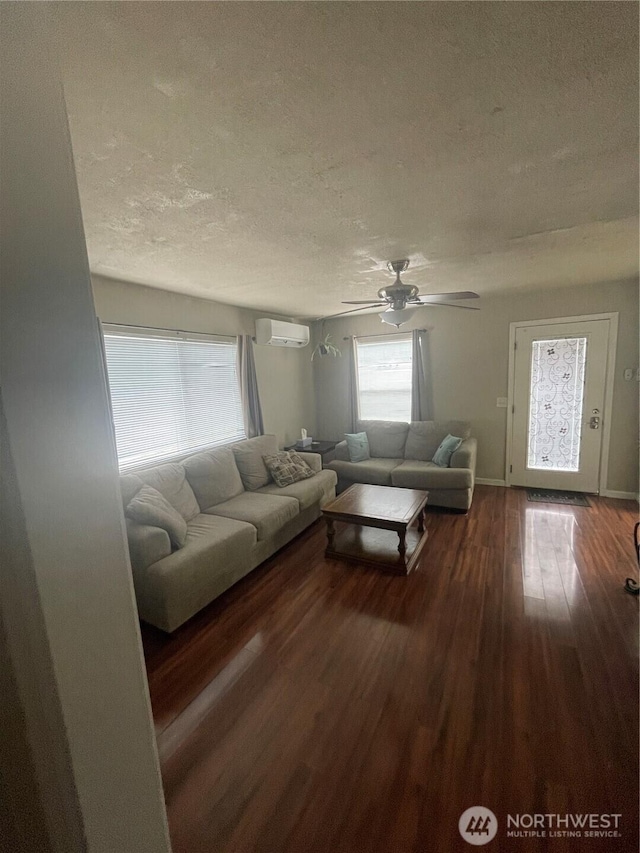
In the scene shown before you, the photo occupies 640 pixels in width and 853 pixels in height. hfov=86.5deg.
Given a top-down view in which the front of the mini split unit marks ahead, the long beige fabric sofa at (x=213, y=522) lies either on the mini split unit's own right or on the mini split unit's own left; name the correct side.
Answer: on the mini split unit's own right

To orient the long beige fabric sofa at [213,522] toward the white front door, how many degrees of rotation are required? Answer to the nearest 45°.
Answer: approximately 45° to its left

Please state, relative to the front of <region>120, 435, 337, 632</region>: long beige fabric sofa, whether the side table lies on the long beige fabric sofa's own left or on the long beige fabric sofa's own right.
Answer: on the long beige fabric sofa's own left

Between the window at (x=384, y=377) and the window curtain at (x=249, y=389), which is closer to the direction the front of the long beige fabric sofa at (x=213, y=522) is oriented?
the window

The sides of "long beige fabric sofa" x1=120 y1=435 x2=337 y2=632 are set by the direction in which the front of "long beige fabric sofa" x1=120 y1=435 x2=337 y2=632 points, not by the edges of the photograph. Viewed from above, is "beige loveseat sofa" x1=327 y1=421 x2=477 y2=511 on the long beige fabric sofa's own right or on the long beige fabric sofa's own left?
on the long beige fabric sofa's own left

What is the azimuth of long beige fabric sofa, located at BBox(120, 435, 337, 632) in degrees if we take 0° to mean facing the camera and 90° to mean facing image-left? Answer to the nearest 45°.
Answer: approximately 315°

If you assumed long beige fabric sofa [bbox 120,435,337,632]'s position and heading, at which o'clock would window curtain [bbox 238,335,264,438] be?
The window curtain is roughly at 8 o'clock from the long beige fabric sofa.

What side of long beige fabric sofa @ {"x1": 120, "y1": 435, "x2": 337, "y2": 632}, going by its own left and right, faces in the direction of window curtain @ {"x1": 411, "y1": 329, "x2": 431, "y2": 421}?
left

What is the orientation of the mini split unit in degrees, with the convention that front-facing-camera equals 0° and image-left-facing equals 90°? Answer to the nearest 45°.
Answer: approximately 315°

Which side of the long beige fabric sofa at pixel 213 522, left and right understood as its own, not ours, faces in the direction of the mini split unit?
left

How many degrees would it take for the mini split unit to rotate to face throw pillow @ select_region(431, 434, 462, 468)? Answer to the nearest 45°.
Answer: approximately 45° to its left

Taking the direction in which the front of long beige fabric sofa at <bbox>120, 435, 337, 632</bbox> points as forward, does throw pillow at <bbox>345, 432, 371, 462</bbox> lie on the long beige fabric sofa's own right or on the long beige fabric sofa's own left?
on the long beige fabric sofa's own left
